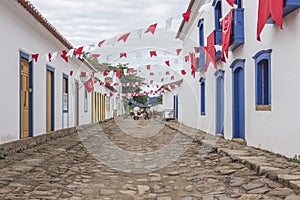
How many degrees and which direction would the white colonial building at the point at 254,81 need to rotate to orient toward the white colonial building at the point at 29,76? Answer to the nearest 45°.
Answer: approximately 45° to its right

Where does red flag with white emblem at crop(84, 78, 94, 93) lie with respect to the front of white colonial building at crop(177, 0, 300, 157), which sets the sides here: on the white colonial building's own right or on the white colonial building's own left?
on the white colonial building's own right

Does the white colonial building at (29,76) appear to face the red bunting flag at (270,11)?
yes

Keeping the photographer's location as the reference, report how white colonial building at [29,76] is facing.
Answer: facing the viewer and to the right of the viewer

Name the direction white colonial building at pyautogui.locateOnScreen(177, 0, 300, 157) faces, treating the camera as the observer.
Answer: facing the viewer and to the left of the viewer

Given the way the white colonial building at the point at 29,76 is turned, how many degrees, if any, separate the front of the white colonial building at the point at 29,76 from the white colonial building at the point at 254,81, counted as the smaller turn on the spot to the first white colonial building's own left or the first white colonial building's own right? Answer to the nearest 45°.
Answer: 0° — it already faces it

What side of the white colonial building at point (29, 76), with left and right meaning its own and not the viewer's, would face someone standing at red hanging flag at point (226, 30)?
front
